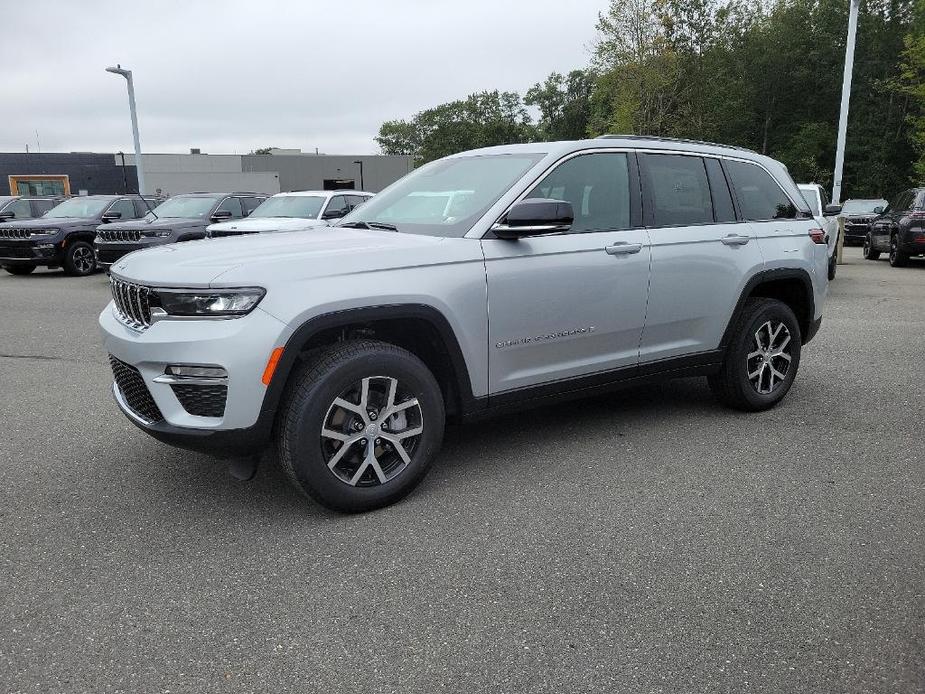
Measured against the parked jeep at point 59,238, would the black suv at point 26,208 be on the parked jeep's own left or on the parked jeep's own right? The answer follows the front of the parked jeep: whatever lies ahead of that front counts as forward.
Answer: on the parked jeep's own right

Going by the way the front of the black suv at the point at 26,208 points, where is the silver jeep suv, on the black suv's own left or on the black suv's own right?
on the black suv's own left

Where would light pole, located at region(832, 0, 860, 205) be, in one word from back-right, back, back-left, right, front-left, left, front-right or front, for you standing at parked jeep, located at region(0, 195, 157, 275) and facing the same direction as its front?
back-left

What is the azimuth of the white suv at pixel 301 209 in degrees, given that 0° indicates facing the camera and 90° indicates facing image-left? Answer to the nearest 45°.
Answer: approximately 45°

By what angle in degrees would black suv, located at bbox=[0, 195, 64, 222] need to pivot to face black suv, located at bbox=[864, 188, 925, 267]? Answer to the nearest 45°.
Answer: approximately 90° to its left

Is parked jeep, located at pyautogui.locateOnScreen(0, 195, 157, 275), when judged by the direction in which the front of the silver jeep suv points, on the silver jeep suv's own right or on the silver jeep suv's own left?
on the silver jeep suv's own right

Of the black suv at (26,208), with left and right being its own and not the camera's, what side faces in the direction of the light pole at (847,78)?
left

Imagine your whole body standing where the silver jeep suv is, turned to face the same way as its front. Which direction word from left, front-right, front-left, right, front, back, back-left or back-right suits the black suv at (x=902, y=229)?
back

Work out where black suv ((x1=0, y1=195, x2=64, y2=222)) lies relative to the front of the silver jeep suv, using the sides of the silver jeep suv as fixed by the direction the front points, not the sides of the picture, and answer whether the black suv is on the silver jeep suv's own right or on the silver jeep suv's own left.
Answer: on the silver jeep suv's own right

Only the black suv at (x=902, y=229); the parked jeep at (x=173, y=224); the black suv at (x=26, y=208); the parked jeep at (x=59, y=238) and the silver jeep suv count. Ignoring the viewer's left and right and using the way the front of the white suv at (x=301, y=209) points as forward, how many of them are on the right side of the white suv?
3
